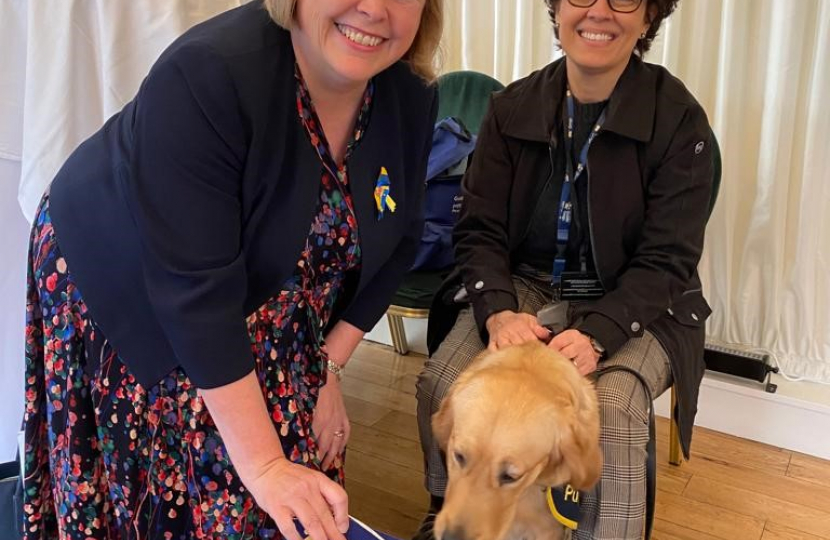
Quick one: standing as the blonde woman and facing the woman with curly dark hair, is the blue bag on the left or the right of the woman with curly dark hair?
left

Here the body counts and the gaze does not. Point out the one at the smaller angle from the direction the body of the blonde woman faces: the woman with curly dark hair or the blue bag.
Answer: the woman with curly dark hair

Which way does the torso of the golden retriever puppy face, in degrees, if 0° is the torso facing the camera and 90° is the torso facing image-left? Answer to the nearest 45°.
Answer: approximately 45°

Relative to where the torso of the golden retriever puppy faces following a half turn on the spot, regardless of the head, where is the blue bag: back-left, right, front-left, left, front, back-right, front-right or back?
front-left
